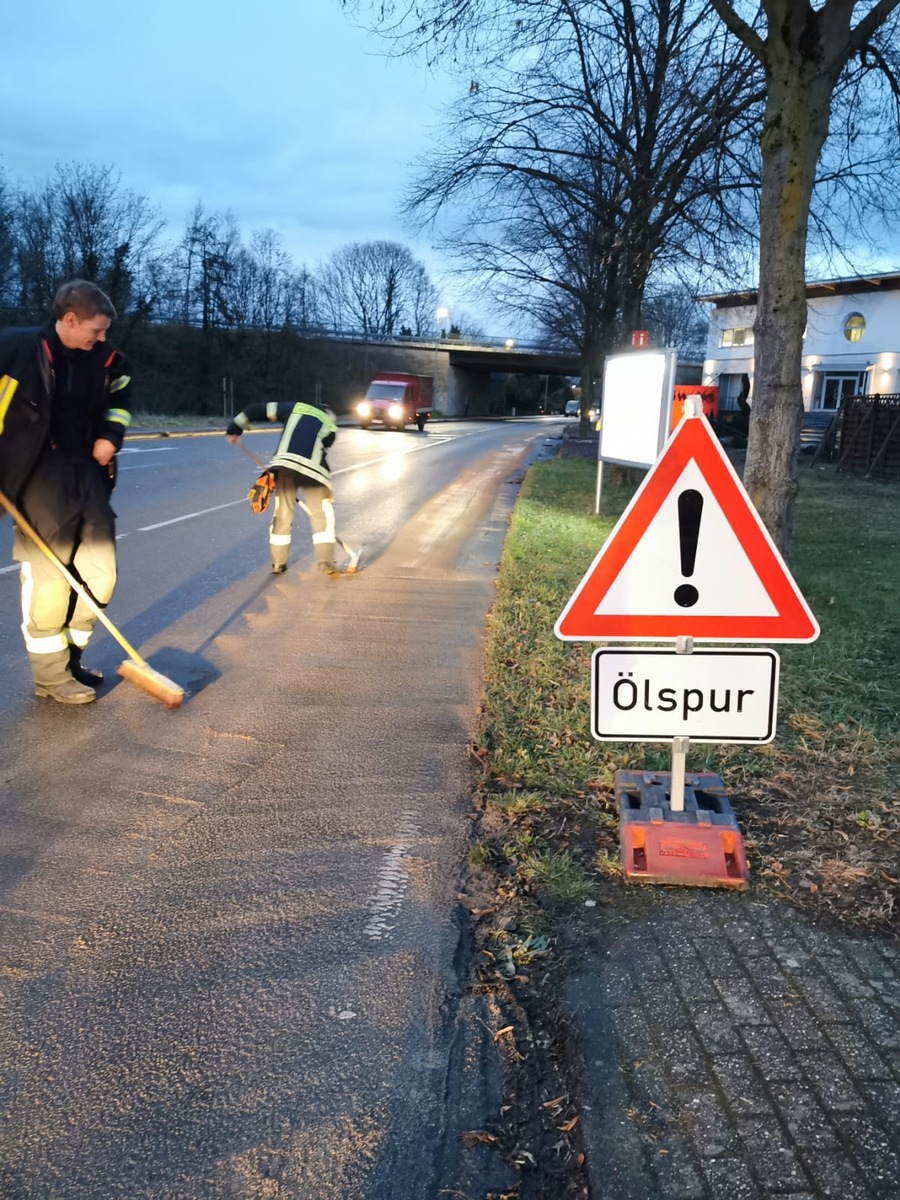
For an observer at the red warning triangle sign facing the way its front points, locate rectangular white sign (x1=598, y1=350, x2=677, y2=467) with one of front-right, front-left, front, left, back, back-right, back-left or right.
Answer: back

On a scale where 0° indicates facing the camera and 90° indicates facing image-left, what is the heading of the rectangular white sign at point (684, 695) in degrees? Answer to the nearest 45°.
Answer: approximately 0°

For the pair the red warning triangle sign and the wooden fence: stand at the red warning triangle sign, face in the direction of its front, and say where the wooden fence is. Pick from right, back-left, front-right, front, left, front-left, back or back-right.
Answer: back

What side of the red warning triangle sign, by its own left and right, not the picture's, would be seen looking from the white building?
back

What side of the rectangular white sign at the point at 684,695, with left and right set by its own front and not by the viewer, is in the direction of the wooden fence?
back

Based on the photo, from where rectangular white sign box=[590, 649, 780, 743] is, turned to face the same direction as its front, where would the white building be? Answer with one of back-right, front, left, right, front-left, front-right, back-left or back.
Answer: back

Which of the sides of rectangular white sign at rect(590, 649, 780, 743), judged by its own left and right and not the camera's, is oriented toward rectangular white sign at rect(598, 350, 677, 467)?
back

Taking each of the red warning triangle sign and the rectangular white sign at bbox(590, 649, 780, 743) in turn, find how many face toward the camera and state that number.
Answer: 2

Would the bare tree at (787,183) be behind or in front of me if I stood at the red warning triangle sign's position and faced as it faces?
behind
